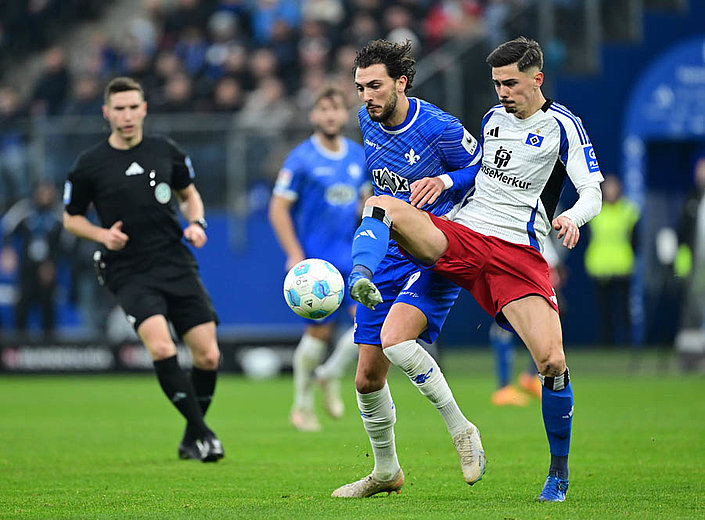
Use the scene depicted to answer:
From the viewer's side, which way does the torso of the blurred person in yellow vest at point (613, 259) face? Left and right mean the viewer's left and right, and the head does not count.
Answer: facing the viewer

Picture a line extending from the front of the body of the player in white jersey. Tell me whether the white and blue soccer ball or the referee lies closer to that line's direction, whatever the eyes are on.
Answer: the white and blue soccer ball

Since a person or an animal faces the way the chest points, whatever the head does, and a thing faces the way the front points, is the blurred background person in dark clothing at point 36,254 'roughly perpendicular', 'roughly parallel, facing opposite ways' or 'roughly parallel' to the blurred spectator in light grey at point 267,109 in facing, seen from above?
roughly parallel

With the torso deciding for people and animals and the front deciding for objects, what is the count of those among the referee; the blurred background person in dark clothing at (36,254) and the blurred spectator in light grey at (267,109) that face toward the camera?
3

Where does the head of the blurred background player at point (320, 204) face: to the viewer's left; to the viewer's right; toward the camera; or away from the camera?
toward the camera

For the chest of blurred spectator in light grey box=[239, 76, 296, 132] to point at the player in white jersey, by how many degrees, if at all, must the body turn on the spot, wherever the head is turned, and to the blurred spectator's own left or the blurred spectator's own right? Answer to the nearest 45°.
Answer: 0° — they already face them

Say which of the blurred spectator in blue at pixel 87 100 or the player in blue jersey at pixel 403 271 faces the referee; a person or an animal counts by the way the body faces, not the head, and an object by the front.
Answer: the blurred spectator in blue

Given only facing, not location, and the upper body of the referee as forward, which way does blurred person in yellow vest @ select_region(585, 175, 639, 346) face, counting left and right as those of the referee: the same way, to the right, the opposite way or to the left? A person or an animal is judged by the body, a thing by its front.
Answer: the same way

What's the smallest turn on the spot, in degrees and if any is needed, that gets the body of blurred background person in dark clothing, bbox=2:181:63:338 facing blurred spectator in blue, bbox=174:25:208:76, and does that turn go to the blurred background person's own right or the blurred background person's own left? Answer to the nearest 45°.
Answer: approximately 135° to the blurred background person's own left

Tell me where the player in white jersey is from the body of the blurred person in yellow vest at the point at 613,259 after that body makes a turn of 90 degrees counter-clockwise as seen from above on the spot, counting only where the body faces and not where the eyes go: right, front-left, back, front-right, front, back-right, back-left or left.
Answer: right

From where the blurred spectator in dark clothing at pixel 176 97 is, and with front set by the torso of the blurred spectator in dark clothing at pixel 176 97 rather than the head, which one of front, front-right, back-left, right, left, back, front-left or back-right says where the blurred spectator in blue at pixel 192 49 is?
back

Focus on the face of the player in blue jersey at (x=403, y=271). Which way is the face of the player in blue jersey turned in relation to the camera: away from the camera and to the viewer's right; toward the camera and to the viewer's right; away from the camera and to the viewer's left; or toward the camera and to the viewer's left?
toward the camera and to the viewer's left

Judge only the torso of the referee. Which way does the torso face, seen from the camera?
toward the camera

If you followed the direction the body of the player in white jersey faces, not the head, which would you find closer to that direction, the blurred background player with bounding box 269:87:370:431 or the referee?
the referee

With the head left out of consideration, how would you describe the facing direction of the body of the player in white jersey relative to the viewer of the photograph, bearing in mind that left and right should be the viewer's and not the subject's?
facing the viewer and to the left of the viewer

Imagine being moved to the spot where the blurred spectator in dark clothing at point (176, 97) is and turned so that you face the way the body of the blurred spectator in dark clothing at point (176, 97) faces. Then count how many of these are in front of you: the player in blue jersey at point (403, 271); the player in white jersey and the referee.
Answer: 3

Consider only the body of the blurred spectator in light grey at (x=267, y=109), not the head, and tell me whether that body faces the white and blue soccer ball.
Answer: yes

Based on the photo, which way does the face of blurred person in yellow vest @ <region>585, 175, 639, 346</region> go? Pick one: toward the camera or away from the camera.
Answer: toward the camera

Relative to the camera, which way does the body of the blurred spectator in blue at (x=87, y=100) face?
toward the camera
